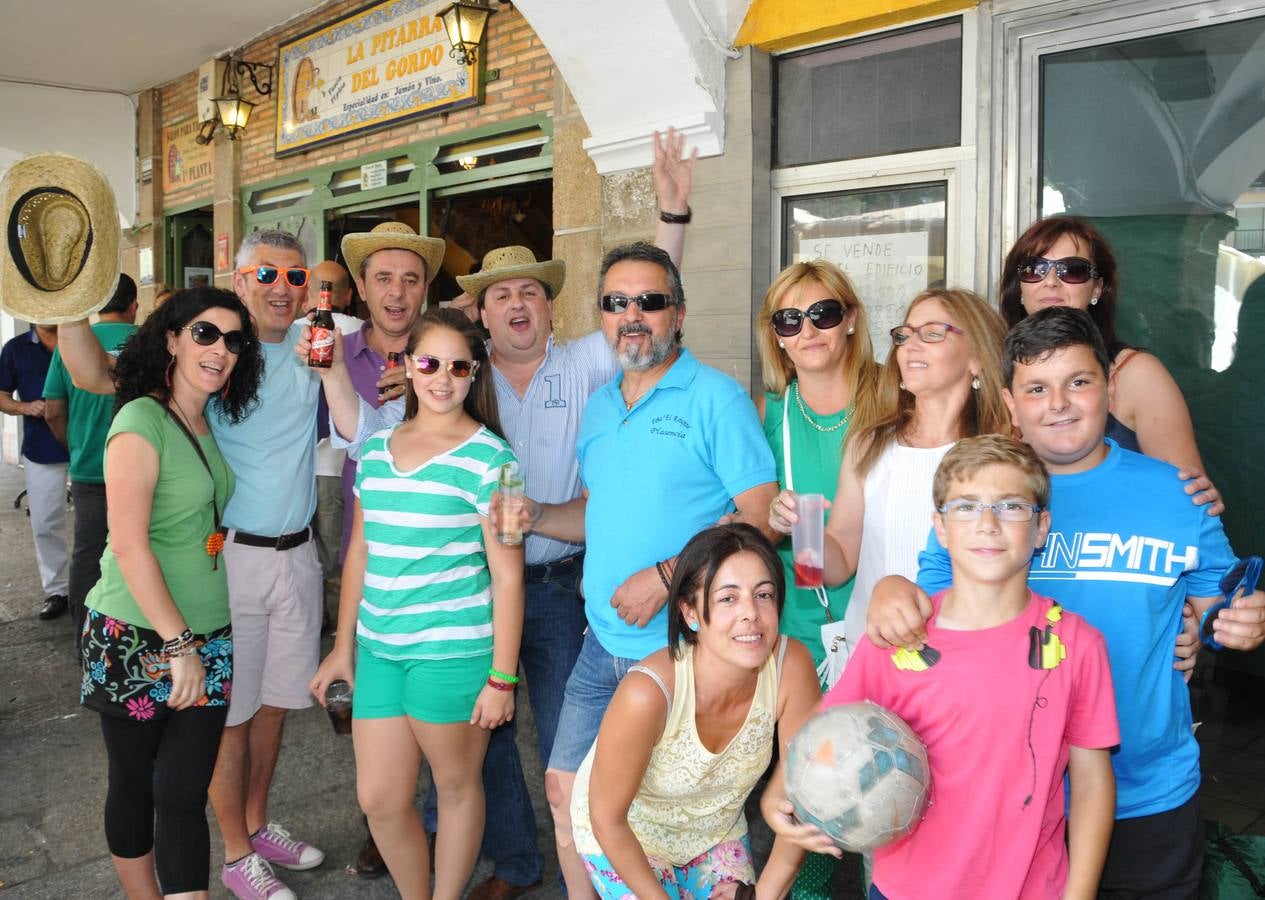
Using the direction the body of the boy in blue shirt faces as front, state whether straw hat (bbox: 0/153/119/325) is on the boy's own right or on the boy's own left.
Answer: on the boy's own right

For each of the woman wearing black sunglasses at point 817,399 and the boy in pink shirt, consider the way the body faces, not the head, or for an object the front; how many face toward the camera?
2

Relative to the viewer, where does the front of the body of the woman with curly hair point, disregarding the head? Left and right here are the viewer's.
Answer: facing the viewer and to the right of the viewer

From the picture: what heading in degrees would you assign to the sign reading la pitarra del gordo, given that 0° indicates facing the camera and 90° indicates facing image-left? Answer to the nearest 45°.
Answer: approximately 45°

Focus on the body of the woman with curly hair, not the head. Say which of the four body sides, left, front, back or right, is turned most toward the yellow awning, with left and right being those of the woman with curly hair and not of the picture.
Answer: left

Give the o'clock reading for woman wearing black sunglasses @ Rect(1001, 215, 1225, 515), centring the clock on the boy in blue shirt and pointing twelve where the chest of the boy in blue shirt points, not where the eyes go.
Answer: The woman wearing black sunglasses is roughly at 6 o'clock from the boy in blue shirt.

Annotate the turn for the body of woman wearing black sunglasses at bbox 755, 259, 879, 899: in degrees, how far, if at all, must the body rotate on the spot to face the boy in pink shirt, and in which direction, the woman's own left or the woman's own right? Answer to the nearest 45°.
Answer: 0° — they already face them

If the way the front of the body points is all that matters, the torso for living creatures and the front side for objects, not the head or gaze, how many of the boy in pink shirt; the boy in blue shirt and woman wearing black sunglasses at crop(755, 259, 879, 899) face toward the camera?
3

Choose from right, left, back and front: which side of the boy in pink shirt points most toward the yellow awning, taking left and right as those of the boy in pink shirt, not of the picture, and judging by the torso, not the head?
back

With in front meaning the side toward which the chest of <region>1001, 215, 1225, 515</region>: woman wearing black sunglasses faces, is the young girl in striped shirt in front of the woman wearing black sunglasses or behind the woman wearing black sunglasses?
in front

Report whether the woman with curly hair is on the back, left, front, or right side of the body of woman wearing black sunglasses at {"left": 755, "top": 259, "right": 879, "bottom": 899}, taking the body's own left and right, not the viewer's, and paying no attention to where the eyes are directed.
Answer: right

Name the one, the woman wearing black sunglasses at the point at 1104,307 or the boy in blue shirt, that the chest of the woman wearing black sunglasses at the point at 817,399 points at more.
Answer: the boy in blue shirt
